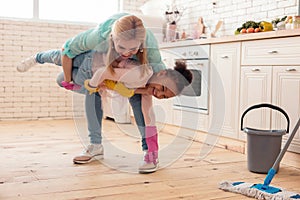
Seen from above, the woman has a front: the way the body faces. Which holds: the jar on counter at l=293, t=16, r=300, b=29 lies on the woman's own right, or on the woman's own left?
on the woman's own left

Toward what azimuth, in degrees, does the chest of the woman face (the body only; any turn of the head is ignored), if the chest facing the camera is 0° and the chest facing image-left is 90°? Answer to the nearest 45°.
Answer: approximately 0°

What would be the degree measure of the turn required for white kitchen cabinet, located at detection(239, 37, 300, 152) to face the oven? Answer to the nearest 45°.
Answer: approximately 90° to its right

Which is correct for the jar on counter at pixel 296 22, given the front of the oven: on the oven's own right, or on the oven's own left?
on the oven's own left

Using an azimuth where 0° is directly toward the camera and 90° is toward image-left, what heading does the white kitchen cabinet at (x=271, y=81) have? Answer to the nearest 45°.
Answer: approximately 45°

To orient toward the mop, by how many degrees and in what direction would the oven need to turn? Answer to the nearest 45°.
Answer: approximately 45° to its left

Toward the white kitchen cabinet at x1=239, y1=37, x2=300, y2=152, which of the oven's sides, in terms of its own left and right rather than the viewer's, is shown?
left

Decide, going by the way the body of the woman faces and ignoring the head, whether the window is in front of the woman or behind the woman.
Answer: behind
